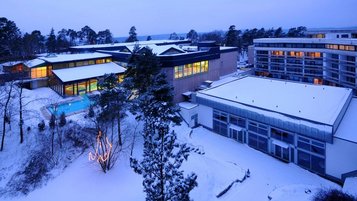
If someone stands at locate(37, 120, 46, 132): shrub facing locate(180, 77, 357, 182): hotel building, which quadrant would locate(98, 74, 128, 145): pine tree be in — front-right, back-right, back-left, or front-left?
front-right

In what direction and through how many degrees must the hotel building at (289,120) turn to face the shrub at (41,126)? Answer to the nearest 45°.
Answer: approximately 45° to its right

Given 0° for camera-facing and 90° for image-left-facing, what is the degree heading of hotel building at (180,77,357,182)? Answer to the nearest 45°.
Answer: approximately 45°

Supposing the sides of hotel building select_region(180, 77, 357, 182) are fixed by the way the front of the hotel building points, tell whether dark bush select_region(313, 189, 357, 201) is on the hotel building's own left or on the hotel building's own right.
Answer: on the hotel building's own left

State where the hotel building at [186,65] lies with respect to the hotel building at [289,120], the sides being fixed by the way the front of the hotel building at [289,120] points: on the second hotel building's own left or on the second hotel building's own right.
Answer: on the second hotel building's own right

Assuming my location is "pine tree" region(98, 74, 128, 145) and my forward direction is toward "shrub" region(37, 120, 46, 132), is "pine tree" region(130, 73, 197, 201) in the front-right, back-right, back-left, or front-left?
back-left

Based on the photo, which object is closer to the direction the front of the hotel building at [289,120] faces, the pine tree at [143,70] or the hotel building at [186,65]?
the pine tree
